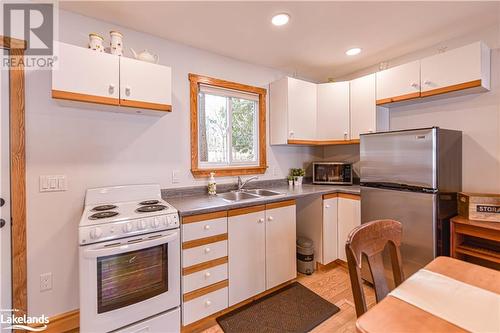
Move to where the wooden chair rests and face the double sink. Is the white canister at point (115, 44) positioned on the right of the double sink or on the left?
left

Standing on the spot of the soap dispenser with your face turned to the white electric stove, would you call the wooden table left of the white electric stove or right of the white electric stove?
left

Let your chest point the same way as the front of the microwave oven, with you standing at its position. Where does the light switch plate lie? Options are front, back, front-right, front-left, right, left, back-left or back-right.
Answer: front-right

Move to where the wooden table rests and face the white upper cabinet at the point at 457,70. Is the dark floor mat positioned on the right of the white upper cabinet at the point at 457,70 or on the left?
left
